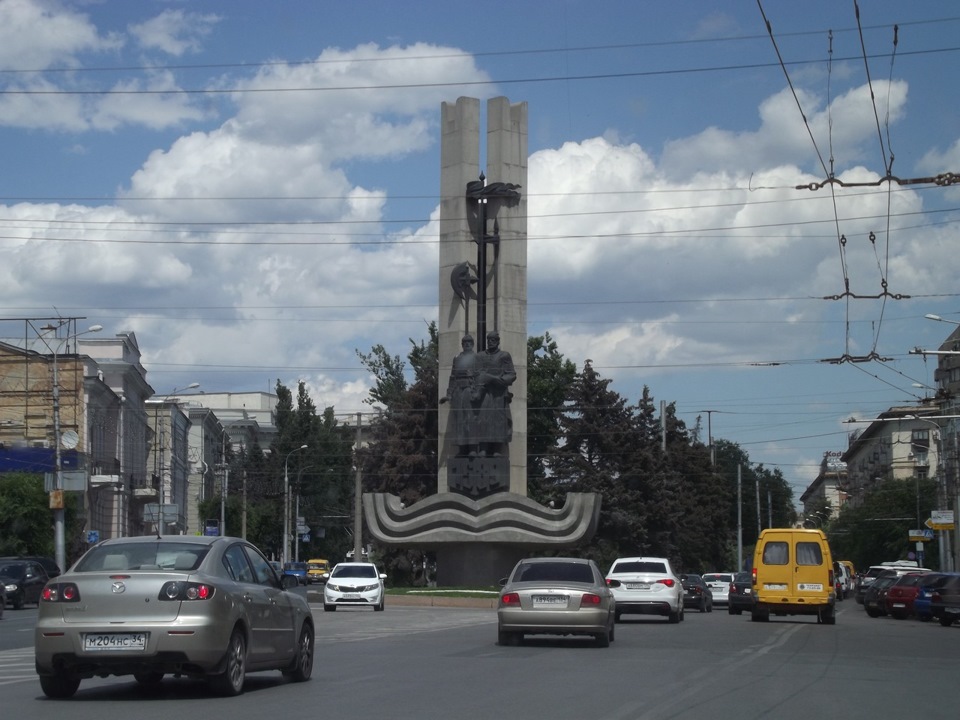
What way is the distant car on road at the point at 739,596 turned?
away from the camera

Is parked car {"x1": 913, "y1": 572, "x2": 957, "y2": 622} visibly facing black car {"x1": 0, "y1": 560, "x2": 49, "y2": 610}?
no

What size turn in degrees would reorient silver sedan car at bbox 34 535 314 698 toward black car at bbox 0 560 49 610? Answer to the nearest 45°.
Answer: approximately 45° to its left

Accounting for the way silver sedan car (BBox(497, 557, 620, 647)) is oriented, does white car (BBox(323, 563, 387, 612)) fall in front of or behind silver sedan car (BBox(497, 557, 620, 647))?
in front

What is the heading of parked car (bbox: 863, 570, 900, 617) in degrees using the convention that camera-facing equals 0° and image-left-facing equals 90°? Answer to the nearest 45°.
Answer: approximately 225°

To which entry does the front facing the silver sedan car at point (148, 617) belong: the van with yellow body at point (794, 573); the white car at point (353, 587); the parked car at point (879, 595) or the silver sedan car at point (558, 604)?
the white car

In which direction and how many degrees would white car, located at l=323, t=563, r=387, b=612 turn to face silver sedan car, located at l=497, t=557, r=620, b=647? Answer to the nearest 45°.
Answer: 0° — it already faces it

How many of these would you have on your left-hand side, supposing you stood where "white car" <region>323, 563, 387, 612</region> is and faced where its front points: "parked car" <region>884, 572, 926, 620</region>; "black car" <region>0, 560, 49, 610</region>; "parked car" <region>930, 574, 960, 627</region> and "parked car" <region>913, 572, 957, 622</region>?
3

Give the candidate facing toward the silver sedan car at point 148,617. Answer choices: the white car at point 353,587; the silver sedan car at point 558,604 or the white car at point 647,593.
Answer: the white car at point 353,587

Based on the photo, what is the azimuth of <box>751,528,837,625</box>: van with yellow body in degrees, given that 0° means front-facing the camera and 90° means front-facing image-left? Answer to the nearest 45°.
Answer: approximately 180°

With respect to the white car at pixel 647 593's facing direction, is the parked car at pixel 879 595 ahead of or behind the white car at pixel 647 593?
ahead

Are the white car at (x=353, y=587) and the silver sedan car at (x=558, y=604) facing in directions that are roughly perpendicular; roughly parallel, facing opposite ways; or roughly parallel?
roughly parallel, facing opposite ways

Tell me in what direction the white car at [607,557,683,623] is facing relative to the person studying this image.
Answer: facing away from the viewer

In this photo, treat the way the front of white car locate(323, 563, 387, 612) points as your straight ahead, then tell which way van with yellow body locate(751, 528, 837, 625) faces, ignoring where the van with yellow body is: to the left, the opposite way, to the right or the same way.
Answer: the opposite way

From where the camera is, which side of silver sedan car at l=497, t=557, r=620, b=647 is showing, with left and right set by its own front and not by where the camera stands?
back

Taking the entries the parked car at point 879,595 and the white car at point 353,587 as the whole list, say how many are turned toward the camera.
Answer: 1

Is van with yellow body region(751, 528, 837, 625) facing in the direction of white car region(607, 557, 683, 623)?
no

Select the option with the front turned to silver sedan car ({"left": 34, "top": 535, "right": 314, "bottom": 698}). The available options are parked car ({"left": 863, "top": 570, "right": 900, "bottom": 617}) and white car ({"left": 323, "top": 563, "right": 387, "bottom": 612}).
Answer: the white car

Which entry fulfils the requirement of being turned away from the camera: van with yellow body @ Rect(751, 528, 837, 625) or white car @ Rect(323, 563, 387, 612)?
the van with yellow body

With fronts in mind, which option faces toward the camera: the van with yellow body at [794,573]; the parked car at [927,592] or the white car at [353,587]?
the white car

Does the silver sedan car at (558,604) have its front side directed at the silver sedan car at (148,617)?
no
